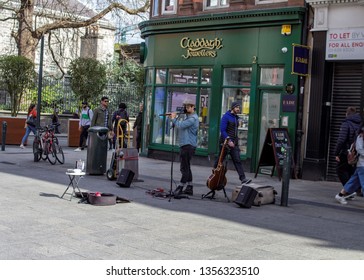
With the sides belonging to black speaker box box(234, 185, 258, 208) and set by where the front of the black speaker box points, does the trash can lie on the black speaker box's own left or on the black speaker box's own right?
on the black speaker box's own right

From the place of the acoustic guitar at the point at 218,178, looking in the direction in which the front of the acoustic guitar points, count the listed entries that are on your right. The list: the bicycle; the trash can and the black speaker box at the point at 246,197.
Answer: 2

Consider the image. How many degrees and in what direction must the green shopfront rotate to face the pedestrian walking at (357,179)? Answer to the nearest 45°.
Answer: approximately 90° to its left

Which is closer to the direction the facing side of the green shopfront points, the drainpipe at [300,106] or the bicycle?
the bicycle

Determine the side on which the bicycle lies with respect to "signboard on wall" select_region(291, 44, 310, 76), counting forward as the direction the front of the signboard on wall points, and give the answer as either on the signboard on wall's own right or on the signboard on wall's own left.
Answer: on the signboard on wall's own right

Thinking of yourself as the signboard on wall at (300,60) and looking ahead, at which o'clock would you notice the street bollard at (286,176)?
The street bollard is roughly at 12 o'clock from the signboard on wall.

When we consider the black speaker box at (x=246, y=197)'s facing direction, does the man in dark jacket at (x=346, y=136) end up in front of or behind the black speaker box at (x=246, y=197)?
behind

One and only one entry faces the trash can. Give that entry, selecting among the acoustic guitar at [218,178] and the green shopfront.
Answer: the green shopfront

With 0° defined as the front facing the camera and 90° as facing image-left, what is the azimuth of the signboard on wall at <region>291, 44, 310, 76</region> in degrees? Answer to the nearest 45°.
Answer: approximately 0°

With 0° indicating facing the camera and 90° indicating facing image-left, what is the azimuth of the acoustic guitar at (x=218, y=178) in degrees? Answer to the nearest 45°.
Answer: approximately 45°

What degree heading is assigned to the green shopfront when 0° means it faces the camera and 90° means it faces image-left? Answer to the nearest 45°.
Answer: approximately 45°
